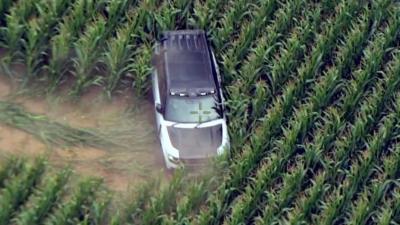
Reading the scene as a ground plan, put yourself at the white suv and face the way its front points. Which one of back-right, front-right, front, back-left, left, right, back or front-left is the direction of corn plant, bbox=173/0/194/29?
back

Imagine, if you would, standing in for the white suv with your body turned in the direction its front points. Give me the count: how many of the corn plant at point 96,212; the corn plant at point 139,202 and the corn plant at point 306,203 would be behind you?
0

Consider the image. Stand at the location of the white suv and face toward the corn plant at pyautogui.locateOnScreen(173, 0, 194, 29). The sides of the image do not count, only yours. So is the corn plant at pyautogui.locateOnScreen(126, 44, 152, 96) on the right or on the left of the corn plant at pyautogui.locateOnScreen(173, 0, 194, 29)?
left

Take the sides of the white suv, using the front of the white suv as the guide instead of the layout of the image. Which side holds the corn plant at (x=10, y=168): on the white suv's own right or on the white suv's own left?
on the white suv's own right

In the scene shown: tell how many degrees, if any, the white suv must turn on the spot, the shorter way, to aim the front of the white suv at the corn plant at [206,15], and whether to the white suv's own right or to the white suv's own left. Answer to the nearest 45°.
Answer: approximately 180°

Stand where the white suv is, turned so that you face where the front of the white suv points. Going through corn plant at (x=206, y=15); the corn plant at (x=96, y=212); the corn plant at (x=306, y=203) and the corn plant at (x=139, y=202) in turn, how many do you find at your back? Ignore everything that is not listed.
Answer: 1

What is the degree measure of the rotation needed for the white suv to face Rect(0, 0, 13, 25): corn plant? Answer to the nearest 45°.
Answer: approximately 135° to its right

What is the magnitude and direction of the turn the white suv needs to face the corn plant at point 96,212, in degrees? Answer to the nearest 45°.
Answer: approximately 45° to its right

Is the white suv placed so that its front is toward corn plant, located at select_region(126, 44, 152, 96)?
no

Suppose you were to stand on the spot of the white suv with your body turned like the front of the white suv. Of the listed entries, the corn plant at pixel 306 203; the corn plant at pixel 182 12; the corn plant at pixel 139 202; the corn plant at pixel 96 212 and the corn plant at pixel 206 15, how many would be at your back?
2

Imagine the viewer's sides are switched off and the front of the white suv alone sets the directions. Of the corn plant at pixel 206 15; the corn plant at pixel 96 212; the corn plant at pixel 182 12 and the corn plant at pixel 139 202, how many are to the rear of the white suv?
2

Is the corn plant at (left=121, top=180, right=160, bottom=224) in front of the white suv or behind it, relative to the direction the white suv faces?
in front

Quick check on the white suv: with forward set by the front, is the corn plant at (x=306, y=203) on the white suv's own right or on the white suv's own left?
on the white suv's own left

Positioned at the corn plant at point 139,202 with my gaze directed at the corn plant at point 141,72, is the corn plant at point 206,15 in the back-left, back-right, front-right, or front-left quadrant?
front-right

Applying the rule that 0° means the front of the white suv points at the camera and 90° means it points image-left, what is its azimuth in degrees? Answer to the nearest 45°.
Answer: approximately 0°

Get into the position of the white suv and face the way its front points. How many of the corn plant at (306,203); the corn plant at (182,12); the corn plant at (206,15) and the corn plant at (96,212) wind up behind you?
2
